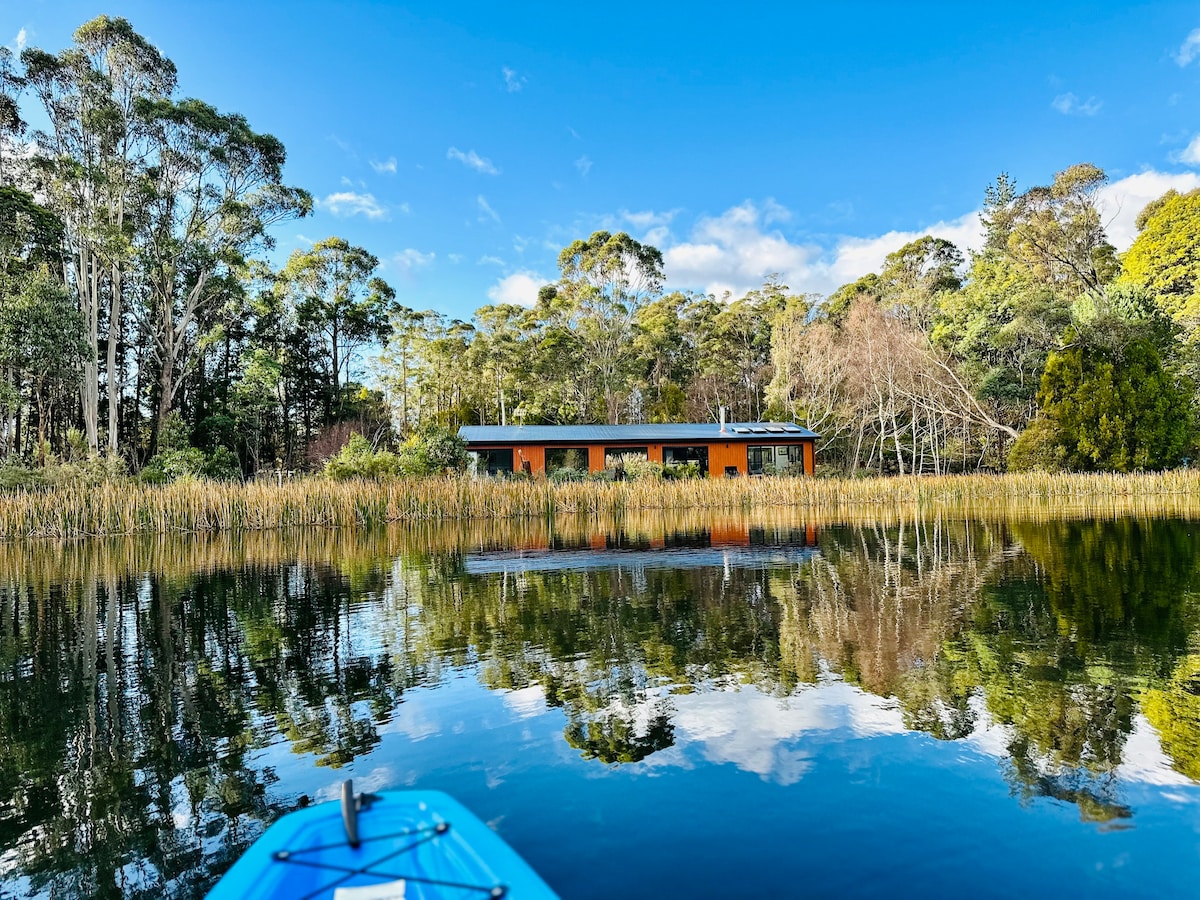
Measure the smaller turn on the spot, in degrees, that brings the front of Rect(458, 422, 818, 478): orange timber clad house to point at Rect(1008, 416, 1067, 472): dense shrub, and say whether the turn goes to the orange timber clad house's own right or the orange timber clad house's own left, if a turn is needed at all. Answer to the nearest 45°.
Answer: approximately 90° to the orange timber clad house's own left

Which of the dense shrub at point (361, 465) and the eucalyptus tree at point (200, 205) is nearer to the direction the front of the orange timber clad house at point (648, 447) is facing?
the dense shrub

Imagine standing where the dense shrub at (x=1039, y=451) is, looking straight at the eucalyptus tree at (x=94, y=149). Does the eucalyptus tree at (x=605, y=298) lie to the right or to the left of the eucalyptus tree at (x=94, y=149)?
right

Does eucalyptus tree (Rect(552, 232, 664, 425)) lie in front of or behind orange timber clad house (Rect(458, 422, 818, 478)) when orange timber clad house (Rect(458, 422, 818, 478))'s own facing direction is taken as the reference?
behind

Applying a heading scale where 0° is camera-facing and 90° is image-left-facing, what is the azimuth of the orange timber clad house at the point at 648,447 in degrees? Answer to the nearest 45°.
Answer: approximately 0°

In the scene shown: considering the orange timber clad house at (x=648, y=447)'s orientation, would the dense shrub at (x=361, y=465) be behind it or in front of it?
in front

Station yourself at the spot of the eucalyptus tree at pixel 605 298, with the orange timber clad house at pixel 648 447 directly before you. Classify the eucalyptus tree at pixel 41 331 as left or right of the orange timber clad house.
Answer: right

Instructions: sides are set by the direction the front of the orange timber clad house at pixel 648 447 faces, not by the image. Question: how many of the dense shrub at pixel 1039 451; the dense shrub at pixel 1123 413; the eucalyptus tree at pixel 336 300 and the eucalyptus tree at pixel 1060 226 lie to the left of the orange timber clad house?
3

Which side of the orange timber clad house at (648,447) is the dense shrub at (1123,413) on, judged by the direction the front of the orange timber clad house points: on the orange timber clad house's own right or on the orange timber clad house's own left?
on the orange timber clad house's own left

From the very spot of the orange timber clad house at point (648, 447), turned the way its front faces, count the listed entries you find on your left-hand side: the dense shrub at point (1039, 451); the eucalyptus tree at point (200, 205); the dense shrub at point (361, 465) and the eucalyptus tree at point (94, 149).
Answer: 1

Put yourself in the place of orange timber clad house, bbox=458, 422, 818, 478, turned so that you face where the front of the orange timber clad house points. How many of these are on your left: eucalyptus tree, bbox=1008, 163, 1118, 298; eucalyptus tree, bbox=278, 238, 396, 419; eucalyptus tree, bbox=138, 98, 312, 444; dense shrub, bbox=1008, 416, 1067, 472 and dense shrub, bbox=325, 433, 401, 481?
2

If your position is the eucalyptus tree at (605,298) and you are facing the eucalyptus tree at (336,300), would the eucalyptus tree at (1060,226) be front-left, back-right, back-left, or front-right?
back-left

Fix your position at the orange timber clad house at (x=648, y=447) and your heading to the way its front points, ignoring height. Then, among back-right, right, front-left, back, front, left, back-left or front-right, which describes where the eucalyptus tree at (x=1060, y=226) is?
left

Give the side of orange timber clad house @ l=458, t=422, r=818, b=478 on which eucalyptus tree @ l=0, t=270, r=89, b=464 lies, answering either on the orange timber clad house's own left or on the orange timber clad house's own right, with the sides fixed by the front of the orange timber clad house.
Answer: on the orange timber clad house's own right
